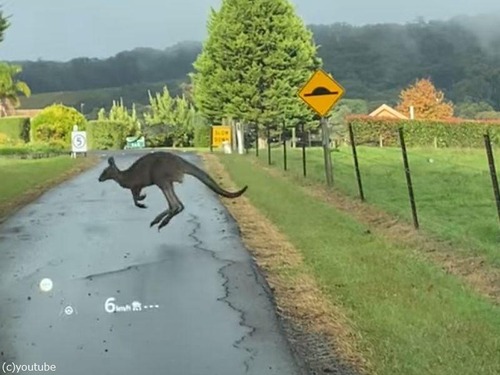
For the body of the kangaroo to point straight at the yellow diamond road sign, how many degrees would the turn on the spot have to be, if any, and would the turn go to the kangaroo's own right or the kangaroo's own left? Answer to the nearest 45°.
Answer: approximately 90° to the kangaroo's own right

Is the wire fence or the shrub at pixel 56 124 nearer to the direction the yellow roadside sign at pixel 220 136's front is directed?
the wire fence

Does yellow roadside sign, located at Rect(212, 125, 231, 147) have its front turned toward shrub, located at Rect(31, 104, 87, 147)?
no

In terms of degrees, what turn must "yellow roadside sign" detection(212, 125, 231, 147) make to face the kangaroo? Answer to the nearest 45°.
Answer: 0° — it already faces it

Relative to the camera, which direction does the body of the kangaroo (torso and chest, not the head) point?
to the viewer's left

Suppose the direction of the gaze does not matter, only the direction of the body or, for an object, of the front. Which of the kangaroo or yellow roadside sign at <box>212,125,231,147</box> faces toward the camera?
the yellow roadside sign

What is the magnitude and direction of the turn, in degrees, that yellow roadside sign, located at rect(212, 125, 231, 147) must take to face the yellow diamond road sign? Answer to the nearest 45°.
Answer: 0° — it already faces it

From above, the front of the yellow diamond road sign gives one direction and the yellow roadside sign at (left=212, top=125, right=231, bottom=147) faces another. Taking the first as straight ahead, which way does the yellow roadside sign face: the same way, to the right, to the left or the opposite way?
the same way

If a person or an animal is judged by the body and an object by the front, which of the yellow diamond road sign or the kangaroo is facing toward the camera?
the yellow diamond road sign

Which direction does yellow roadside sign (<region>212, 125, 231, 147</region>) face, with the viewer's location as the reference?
facing the viewer

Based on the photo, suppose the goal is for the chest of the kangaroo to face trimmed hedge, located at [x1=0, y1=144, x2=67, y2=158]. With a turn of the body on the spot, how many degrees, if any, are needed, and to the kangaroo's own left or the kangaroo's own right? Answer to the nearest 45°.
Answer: approximately 90° to the kangaroo's own right

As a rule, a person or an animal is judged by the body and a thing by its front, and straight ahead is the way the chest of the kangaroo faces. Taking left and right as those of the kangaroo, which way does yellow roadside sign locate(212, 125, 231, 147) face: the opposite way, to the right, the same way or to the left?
to the left

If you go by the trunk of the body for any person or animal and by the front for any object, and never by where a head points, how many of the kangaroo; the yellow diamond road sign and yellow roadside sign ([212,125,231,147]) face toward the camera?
2

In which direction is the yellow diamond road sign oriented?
toward the camera
